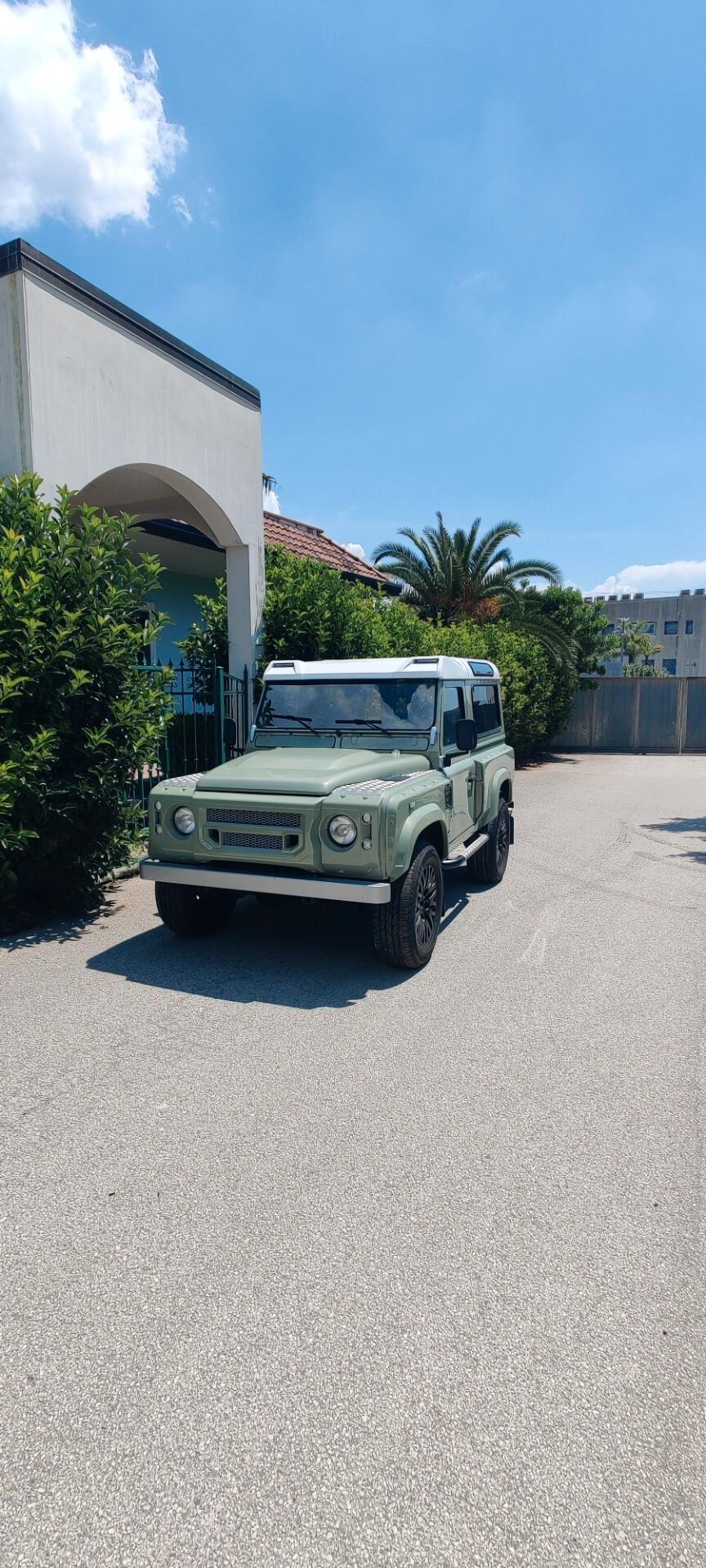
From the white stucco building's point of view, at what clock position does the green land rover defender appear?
The green land rover defender is roughly at 1 o'clock from the white stucco building.

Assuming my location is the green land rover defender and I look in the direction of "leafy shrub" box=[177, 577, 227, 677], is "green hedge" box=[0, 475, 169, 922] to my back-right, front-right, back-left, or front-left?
front-left

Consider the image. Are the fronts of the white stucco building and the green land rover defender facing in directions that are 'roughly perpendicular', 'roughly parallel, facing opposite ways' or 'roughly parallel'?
roughly perpendicular

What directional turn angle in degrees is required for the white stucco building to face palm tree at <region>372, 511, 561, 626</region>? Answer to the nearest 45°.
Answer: approximately 90° to its left

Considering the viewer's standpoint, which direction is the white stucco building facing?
facing the viewer and to the right of the viewer

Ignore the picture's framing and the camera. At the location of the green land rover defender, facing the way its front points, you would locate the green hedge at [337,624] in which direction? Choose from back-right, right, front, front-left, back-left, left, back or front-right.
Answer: back-right

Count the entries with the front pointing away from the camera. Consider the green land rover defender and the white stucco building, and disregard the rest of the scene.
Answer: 0

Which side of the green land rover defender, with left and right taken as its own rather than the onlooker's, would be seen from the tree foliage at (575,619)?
back

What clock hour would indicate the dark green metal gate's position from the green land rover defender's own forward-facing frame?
The dark green metal gate is roughly at 4 o'clock from the green land rover defender.

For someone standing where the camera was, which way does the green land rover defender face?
facing the viewer and to the left of the viewer

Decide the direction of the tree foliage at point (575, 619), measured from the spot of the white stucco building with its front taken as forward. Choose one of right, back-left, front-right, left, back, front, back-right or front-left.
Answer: left

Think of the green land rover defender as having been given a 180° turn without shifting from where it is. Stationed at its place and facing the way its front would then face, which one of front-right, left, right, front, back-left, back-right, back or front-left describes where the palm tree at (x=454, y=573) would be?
front-left

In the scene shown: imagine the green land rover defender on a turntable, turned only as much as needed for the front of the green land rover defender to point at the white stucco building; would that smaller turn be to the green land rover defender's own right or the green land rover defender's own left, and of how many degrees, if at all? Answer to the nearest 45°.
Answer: approximately 90° to the green land rover defender's own right
